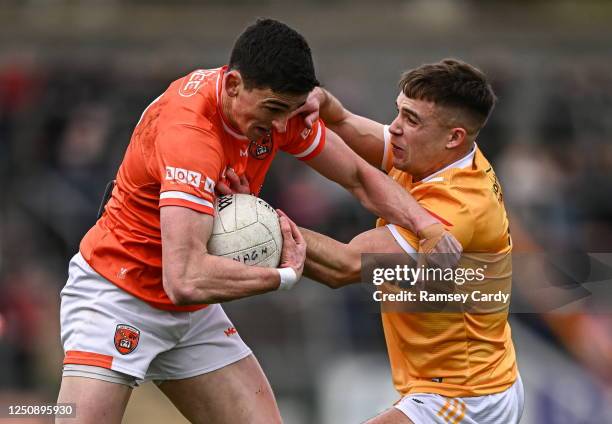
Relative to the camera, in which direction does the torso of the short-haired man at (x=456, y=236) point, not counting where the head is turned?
to the viewer's left

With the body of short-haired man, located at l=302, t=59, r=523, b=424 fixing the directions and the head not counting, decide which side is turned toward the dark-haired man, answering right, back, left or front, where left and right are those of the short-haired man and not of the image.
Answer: front
